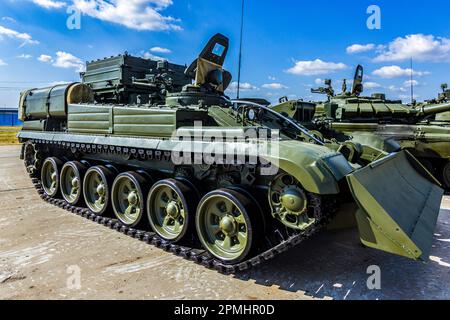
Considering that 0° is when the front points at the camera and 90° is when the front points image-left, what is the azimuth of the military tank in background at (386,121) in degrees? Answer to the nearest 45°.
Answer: approximately 270°

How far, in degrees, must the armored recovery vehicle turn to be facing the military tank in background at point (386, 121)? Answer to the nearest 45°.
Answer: approximately 90° to its left

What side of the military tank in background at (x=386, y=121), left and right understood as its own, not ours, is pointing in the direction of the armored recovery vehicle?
right

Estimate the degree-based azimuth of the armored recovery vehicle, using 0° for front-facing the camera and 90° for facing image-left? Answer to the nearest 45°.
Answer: approximately 315°
